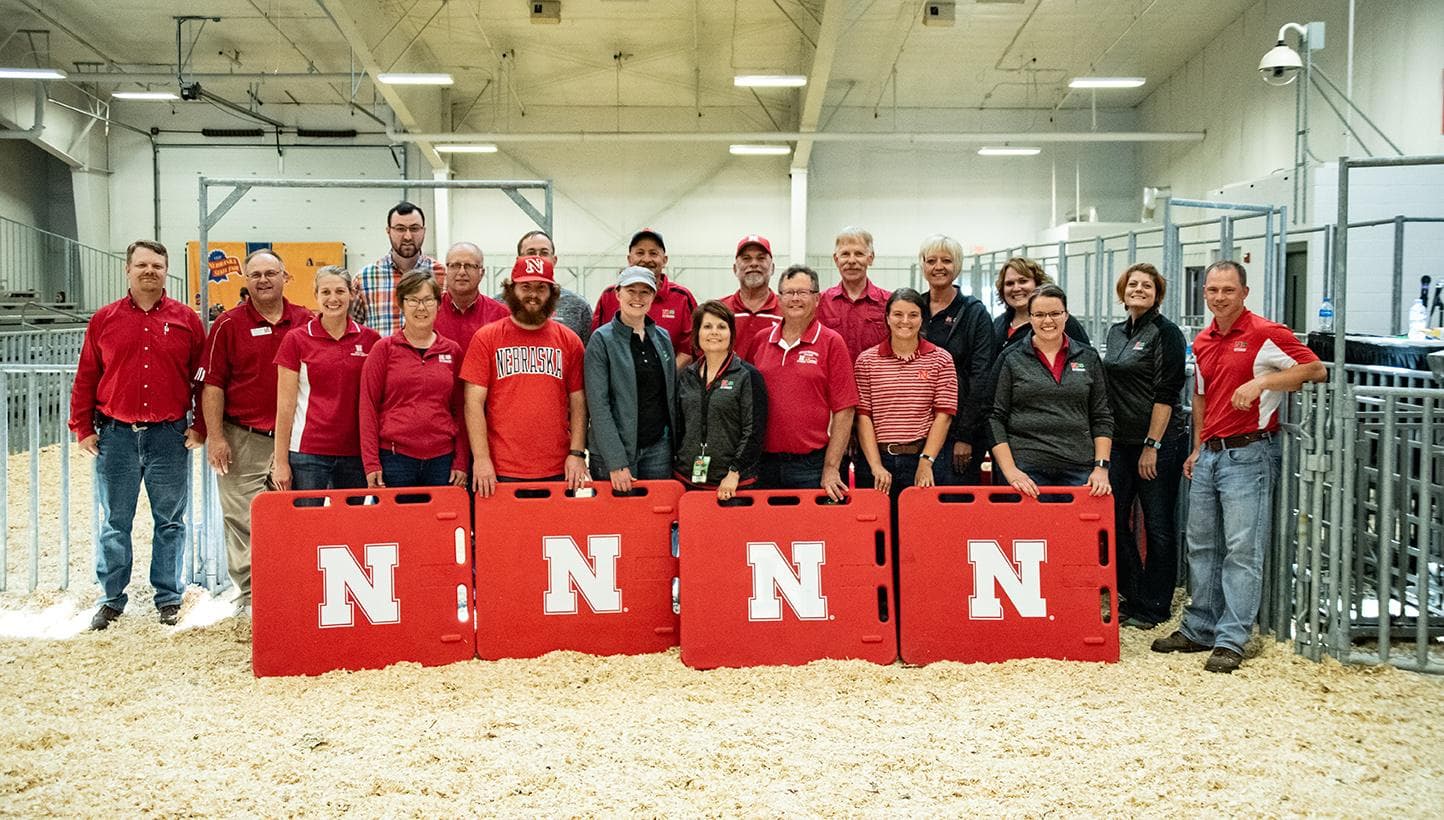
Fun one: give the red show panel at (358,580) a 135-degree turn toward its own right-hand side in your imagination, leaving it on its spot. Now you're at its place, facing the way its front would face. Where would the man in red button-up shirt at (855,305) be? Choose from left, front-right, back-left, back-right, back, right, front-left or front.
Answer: back-right

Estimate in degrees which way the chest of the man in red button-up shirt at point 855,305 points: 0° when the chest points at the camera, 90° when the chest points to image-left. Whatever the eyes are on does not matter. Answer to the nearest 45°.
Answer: approximately 0°

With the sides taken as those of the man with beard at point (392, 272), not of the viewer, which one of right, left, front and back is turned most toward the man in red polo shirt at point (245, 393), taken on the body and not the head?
right

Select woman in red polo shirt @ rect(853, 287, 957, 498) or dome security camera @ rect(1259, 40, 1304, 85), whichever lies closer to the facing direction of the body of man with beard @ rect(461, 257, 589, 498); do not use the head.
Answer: the woman in red polo shirt

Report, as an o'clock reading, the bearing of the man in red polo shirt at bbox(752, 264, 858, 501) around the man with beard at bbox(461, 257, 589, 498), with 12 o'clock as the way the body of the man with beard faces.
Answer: The man in red polo shirt is roughly at 9 o'clock from the man with beard.

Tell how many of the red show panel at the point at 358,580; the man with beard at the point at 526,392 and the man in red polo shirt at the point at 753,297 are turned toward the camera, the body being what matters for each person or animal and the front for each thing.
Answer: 3

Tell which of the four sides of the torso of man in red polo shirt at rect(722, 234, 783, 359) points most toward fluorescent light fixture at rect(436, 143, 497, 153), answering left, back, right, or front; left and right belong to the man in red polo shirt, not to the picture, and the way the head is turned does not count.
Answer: back

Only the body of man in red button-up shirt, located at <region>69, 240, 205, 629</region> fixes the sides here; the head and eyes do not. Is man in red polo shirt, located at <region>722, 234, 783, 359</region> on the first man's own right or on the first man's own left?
on the first man's own left

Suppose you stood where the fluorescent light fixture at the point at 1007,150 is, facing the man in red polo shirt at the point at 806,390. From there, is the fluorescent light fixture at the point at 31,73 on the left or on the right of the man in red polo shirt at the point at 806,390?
right

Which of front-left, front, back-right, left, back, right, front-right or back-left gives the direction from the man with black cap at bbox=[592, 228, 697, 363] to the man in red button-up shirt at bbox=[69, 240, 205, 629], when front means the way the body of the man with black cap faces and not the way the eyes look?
right
